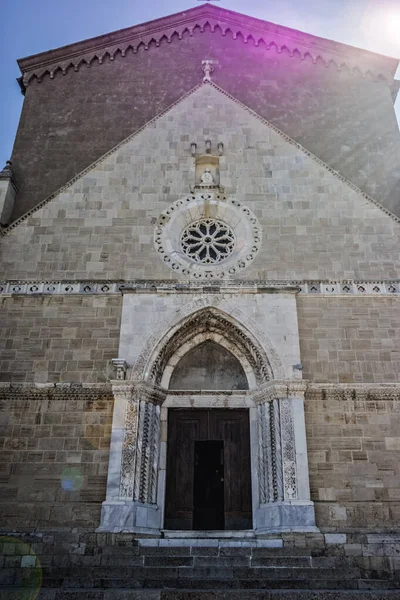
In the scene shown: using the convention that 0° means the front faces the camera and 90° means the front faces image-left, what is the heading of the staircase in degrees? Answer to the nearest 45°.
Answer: approximately 0°

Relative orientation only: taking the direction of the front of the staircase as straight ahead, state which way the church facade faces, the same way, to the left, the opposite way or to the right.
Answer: the same way

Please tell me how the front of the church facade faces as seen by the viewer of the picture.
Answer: facing the viewer

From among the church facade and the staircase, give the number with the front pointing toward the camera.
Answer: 2
